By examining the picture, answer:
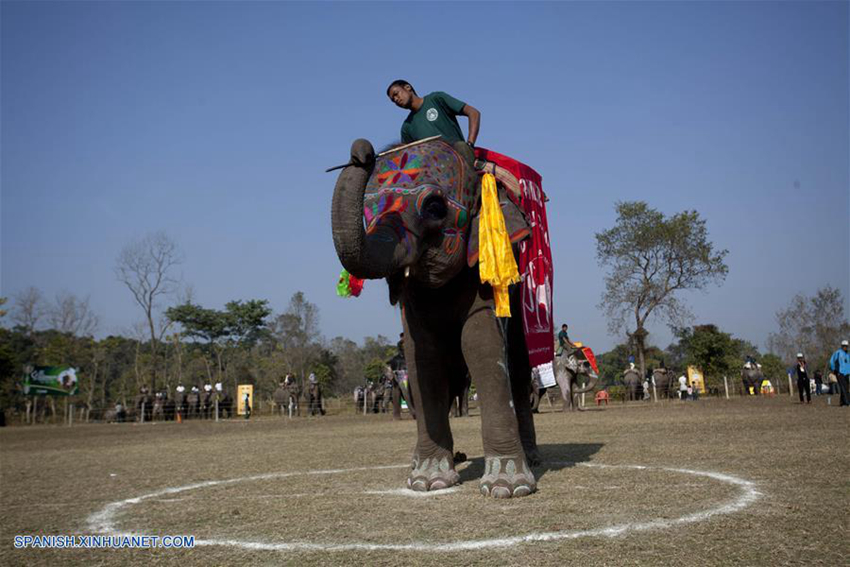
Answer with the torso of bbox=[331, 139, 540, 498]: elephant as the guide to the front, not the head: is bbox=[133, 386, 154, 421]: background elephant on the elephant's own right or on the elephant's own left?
on the elephant's own right

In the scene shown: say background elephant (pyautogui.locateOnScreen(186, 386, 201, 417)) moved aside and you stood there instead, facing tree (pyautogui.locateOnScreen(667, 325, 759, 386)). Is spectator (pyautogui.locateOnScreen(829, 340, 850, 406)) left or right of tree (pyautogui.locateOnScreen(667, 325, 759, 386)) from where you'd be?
right

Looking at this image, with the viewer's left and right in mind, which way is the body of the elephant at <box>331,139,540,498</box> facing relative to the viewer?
facing the viewer and to the left of the viewer

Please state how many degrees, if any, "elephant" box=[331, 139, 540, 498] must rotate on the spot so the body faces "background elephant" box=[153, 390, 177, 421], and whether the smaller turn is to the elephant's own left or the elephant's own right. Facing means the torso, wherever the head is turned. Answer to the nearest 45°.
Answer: approximately 90° to the elephant's own right

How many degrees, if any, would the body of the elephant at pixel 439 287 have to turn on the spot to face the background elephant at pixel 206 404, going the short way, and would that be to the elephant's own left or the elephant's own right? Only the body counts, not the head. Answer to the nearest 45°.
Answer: approximately 135° to the elephant's own right

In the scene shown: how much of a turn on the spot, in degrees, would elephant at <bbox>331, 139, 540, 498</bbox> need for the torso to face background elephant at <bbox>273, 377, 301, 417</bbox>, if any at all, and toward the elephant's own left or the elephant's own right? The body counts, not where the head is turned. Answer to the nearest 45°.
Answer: approximately 135° to the elephant's own right

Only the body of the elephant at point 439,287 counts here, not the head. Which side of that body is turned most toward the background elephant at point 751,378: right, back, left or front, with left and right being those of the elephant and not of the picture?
back

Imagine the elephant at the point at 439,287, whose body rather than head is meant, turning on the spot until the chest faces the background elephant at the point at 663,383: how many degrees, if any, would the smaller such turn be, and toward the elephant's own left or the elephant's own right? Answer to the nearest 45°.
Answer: approximately 135° to the elephant's own right

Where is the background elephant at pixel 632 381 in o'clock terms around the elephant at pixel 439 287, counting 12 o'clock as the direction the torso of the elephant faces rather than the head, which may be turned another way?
The background elephant is roughly at 5 o'clock from the elephant.

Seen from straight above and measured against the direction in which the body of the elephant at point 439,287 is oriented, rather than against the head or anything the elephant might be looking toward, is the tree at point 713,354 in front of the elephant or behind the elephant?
behind
